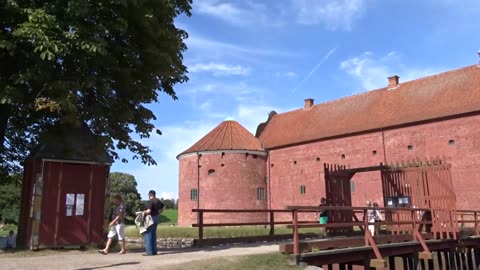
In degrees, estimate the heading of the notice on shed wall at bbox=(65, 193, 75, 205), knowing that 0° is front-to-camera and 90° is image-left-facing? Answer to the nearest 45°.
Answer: approximately 0°

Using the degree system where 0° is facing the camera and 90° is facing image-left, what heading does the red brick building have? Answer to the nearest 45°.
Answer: approximately 45°

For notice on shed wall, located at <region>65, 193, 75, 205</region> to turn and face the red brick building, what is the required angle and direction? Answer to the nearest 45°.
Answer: approximately 135° to its left

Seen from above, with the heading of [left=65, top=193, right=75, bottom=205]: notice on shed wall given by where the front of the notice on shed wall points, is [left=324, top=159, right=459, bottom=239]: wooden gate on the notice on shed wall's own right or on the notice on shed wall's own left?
on the notice on shed wall's own left
